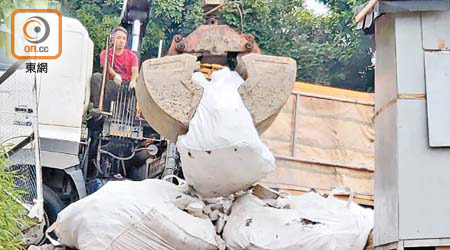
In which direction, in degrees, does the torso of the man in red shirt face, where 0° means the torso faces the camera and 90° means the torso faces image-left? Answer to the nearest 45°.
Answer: approximately 45°

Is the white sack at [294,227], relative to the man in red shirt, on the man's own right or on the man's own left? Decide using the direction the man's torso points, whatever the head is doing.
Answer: on the man's own left

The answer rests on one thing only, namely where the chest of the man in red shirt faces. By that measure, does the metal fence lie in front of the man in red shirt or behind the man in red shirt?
in front

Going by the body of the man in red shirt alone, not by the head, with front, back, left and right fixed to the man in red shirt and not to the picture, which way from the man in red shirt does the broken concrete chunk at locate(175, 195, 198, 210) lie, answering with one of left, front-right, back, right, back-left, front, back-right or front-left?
front-left

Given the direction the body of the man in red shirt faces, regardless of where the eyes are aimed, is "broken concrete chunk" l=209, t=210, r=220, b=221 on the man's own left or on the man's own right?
on the man's own left

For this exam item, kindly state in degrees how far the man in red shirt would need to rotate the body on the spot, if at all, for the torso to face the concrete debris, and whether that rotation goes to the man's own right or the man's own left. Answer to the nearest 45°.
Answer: approximately 45° to the man's own left

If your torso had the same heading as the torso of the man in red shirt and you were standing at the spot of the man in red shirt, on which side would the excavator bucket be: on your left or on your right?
on your left

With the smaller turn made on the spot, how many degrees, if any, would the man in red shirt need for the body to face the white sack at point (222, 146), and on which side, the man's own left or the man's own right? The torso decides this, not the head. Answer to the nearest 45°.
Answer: approximately 45° to the man's own left
